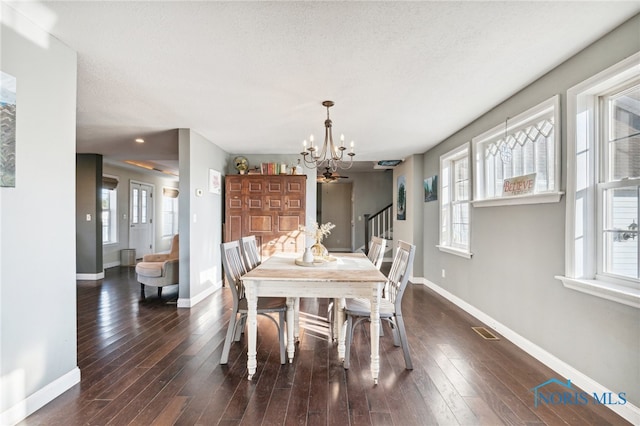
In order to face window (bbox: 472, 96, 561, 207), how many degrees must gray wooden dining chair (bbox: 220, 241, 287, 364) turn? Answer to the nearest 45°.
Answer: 0° — it already faces it

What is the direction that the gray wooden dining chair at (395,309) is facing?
to the viewer's left

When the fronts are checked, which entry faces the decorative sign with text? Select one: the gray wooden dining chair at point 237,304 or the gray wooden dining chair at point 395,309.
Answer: the gray wooden dining chair at point 237,304

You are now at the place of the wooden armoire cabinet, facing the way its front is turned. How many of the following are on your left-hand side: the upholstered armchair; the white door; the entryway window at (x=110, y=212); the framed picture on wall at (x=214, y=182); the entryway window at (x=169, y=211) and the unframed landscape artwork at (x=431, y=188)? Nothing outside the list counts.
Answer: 1

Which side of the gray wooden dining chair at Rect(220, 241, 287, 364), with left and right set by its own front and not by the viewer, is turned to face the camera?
right

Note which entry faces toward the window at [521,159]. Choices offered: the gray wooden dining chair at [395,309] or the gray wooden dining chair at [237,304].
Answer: the gray wooden dining chair at [237,304]

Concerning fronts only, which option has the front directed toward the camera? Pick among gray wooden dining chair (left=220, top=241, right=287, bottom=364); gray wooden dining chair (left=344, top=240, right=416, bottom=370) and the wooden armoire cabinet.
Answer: the wooden armoire cabinet

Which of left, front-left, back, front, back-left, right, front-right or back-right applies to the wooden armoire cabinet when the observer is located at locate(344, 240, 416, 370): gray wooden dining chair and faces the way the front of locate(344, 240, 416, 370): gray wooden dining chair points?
front-right

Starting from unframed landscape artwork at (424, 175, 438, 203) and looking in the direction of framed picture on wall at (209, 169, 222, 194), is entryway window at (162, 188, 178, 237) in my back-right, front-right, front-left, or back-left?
front-right

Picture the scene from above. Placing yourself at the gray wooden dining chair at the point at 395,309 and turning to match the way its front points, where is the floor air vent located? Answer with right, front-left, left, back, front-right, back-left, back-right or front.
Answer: back-right

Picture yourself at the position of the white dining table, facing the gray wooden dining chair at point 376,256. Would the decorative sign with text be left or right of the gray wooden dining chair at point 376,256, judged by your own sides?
right

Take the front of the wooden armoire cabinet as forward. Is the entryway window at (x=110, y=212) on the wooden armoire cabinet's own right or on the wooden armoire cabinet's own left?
on the wooden armoire cabinet's own right

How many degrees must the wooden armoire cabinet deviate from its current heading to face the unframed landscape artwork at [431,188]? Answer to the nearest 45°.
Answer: approximately 90° to its left

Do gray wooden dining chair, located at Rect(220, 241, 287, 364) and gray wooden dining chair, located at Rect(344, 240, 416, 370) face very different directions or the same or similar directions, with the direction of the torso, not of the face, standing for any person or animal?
very different directions

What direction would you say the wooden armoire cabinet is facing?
toward the camera

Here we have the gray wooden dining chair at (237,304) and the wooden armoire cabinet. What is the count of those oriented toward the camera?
1
